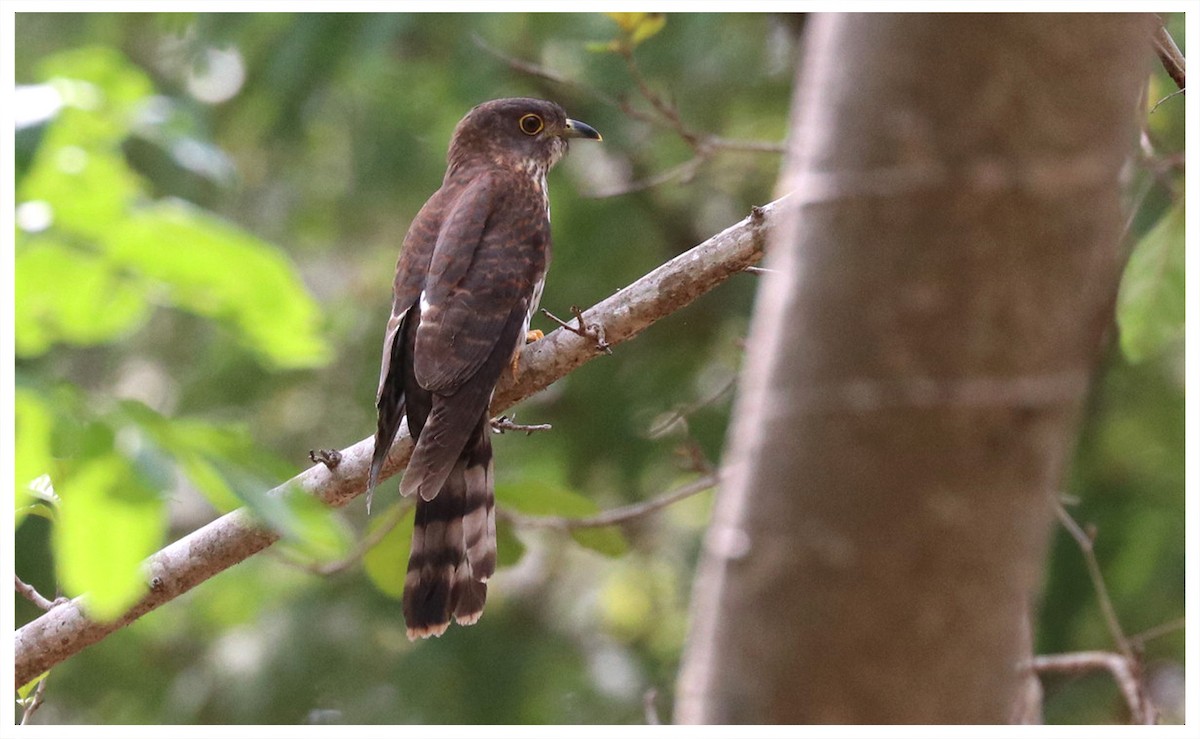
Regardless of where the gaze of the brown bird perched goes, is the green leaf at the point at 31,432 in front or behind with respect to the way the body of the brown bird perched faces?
behind

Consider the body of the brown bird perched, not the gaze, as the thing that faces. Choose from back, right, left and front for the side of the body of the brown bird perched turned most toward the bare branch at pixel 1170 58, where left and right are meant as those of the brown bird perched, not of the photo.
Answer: right

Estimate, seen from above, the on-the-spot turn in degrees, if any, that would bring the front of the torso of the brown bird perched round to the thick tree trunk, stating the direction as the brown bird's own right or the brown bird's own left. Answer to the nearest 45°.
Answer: approximately 135° to the brown bird's own right

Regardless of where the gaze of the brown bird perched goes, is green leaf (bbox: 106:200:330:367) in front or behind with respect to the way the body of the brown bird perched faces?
behind

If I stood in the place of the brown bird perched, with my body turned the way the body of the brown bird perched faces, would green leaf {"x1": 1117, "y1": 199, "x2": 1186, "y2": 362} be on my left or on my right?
on my right

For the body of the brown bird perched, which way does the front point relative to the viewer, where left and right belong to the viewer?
facing away from the viewer and to the right of the viewer

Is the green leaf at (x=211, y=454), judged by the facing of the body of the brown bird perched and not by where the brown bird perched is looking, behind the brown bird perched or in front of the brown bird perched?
behind

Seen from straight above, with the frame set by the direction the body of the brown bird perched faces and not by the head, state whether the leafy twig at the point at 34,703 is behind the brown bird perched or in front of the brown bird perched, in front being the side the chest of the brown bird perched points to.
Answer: behind
